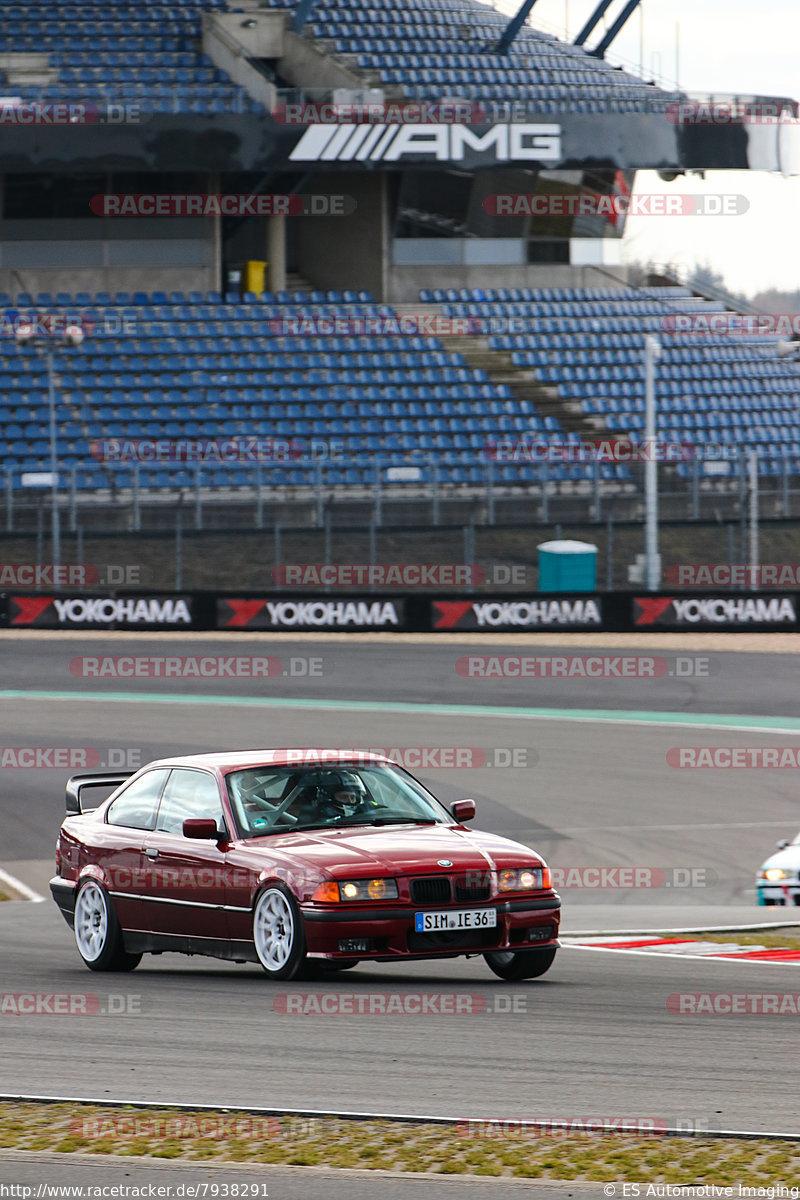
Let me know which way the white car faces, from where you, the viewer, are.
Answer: facing the viewer and to the left of the viewer

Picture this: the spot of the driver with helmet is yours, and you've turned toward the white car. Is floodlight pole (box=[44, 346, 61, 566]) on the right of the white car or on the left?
left

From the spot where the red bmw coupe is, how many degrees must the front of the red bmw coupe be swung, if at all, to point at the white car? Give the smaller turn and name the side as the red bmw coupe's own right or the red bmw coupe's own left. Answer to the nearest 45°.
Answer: approximately 90° to the red bmw coupe's own left

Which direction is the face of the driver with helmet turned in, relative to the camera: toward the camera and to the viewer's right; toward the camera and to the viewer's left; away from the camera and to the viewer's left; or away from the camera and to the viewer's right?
toward the camera and to the viewer's right

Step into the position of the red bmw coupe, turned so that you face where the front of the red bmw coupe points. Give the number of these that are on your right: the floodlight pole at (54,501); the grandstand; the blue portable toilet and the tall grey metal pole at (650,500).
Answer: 0

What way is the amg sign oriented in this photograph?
toward the camera

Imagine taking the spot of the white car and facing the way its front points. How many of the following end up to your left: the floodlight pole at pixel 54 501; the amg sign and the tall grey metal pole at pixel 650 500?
0

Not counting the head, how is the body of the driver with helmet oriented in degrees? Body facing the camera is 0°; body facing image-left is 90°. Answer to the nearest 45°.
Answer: approximately 315°

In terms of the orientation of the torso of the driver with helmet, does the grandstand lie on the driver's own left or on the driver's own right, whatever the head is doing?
on the driver's own left

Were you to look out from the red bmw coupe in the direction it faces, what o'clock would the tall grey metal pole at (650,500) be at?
The tall grey metal pole is roughly at 8 o'clock from the red bmw coupe.

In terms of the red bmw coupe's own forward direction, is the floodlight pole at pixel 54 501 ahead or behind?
behind

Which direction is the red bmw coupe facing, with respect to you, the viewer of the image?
facing the viewer and to the right of the viewer

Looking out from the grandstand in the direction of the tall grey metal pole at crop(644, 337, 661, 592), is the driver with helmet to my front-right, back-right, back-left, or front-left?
front-right

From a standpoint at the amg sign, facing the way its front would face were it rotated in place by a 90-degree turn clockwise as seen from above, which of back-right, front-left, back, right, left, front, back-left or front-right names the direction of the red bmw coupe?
left

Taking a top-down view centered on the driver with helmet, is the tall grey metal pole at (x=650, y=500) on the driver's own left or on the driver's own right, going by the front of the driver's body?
on the driver's own left

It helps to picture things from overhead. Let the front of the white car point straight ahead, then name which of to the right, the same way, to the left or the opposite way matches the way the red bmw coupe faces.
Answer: to the left

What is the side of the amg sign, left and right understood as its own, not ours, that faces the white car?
front
